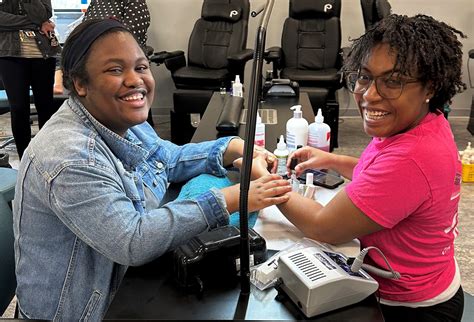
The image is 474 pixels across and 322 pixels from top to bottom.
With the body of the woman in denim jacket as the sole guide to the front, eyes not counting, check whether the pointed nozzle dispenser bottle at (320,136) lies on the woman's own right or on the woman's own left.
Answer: on the woman's own left

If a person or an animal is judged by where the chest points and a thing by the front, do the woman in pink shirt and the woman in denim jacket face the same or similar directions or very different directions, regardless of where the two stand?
very different directions

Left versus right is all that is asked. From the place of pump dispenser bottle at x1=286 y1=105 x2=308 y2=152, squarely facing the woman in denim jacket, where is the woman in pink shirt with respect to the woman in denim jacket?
left

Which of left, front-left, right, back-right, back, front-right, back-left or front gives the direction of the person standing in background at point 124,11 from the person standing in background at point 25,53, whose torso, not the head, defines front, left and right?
back-left

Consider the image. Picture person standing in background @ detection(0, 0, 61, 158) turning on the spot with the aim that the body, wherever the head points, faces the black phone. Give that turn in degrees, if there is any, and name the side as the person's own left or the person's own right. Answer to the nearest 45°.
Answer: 0° — they already face it

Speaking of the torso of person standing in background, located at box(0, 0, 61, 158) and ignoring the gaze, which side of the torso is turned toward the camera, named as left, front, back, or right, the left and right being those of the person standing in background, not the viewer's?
front

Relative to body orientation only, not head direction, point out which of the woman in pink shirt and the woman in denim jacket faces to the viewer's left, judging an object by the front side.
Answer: the woman in pink shirt

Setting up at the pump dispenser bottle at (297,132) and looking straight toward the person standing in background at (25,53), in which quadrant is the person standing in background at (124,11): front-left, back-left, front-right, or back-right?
front-right

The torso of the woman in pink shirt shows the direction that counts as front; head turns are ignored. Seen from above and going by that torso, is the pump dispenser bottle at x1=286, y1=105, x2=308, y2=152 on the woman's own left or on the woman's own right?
on the woman's own right

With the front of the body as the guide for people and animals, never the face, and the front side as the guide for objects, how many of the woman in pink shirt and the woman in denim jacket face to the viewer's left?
1

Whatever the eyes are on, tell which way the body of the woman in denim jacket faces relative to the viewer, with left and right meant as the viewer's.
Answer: facing the viewer and to the right of the viewer

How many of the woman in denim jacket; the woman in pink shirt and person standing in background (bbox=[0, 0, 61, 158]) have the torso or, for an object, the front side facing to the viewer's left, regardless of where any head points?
1

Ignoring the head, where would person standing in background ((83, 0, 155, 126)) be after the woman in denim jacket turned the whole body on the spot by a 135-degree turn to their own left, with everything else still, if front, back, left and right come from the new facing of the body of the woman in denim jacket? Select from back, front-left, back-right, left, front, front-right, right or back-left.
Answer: front

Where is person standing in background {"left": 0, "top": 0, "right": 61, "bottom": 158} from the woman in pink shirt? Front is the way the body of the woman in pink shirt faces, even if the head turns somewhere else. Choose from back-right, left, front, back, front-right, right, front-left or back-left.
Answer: front-right
